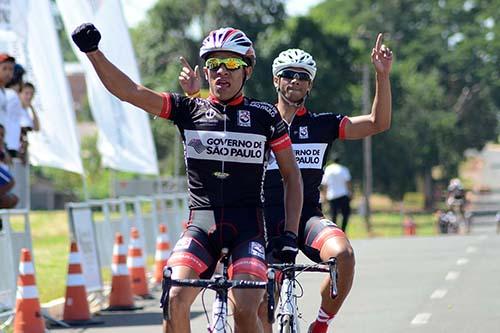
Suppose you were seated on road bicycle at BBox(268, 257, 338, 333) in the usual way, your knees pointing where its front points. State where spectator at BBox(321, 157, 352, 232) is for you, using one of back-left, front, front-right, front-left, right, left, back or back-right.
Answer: back

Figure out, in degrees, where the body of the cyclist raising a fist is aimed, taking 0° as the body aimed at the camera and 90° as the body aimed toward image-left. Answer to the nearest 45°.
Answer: approximately 0°

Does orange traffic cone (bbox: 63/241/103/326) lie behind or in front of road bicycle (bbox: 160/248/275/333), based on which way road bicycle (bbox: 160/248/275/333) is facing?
behind

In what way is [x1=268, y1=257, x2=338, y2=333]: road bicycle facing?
toward the camera

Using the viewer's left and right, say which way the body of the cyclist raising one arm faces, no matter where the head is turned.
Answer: facing the viewer

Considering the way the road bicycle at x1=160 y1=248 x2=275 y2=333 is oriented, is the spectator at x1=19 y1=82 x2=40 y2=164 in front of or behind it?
behind
